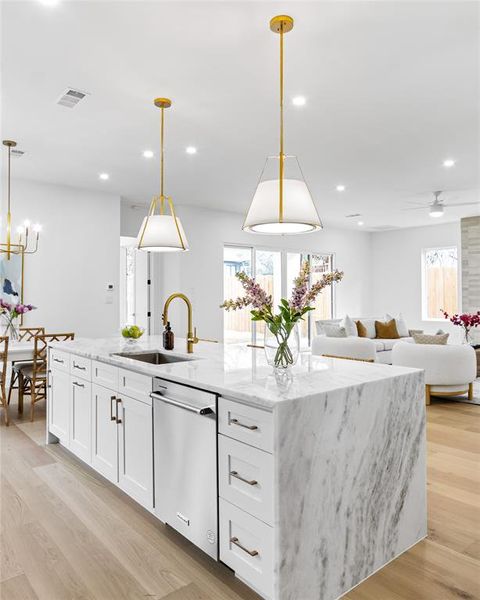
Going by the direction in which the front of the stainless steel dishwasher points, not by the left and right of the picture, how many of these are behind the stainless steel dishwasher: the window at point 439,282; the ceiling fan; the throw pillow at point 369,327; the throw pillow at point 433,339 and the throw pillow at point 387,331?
5

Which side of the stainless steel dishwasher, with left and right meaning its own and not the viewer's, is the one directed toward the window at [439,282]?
back

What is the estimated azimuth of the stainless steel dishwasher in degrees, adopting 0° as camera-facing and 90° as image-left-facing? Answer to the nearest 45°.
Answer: approximately 45°

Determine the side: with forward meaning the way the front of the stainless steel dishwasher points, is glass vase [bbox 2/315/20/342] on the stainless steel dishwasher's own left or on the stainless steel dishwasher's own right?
on the stainless steel dishwasher's own right

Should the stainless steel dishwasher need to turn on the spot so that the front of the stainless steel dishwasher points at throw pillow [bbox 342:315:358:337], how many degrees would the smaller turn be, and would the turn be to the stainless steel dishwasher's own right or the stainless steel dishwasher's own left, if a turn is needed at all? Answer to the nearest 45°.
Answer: approximately 180°

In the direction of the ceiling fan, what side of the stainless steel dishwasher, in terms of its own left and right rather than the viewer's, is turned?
back

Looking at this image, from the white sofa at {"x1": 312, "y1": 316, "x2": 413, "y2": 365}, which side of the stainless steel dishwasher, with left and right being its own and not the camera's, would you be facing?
back

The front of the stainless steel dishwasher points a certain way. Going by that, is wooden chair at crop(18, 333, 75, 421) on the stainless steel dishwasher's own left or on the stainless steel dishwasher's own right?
on the stainless steel dishwasher's own right

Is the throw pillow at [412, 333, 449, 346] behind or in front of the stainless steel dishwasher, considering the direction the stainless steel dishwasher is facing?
behind

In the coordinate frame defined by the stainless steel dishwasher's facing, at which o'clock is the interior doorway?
The interior doorway is roughly at 4 o'clock from the stainless steel dishwasher.

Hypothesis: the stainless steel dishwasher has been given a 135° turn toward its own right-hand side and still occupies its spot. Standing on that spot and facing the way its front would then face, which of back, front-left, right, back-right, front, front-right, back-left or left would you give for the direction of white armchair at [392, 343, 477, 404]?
front-right

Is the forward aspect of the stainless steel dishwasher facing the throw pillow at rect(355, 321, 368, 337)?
no

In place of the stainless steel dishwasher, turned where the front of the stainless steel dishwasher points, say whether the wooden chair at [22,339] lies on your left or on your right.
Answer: on your right
